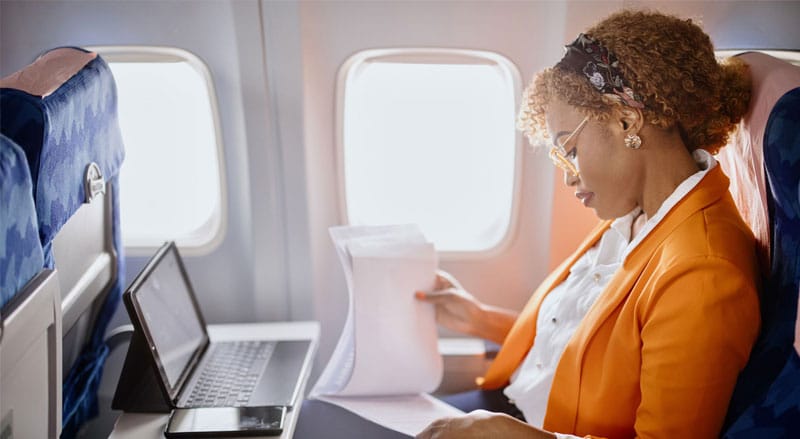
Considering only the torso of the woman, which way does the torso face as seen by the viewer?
to the viewer's left

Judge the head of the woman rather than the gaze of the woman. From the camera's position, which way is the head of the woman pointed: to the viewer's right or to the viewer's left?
to the viewer's left

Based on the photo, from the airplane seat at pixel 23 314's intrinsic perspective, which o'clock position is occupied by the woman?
The woman is roughly at 5 o'clock from the airplane seat.

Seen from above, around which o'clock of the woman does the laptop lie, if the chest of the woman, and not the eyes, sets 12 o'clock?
The laptop is roughly at 12 o'clock from the woman.

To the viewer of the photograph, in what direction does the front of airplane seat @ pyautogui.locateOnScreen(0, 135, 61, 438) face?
facing away from the viewer and to the left of the viewer

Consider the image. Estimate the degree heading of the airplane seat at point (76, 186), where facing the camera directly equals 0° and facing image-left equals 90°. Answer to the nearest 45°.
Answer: approximately 135°

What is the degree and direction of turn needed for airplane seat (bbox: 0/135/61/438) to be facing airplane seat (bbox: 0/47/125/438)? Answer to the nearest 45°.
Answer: approximately 45° to its right
